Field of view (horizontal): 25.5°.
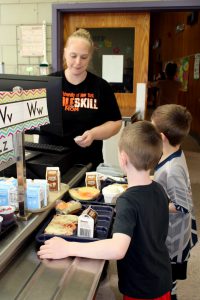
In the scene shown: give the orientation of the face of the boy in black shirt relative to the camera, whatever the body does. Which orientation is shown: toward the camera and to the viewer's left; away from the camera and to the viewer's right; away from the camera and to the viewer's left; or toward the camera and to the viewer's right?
away from the camera and to the viewer's left

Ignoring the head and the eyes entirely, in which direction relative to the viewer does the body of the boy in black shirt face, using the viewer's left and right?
facing away from the viewer and to the left of the viewer

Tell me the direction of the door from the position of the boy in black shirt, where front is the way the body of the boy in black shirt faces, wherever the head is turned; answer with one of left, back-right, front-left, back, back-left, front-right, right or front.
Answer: front-right
